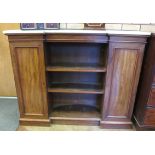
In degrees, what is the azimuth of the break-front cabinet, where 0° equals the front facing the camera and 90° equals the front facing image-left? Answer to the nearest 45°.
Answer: approximately 0°

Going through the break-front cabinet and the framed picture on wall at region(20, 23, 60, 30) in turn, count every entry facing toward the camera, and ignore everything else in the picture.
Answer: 2

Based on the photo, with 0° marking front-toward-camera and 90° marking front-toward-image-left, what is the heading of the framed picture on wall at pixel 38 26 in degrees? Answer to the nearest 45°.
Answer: approximately 0°
